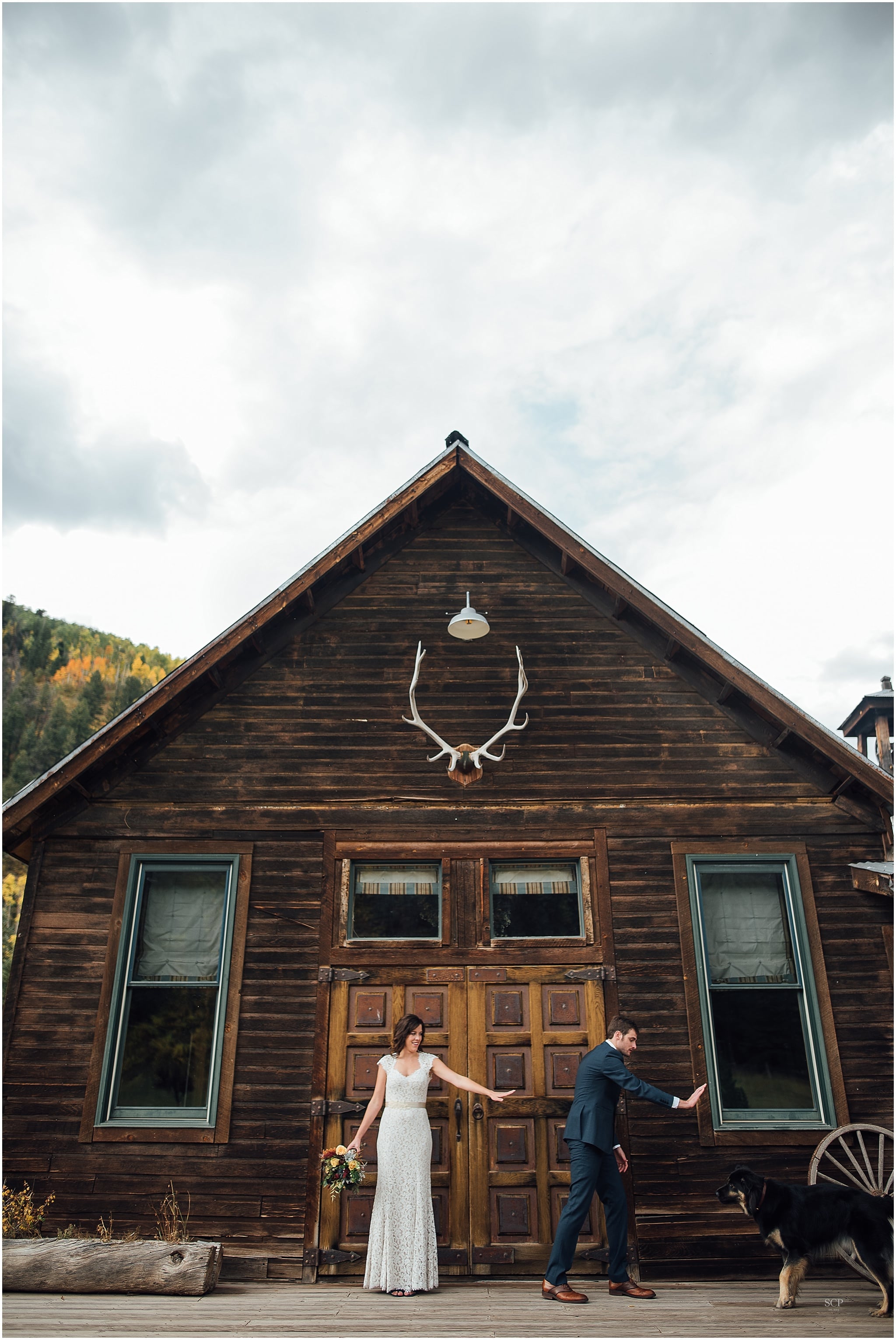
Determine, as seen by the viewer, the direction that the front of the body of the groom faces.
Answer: to the viewer's right

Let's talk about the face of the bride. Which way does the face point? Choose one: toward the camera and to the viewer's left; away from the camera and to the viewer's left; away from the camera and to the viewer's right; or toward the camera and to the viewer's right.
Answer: toward the camera and to the viewer's right

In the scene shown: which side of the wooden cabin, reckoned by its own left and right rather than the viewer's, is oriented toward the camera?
front

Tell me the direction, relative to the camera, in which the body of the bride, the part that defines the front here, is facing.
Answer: toward the camera

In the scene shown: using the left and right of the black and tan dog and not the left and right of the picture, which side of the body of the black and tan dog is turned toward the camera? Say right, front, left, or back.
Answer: left

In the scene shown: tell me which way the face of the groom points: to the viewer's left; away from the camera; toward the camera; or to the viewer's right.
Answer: to the viewer's right
